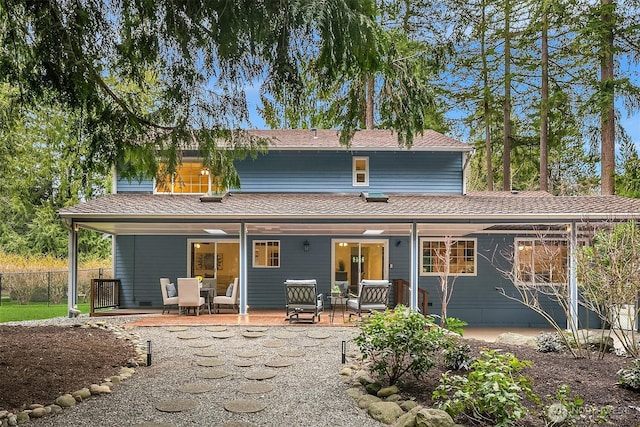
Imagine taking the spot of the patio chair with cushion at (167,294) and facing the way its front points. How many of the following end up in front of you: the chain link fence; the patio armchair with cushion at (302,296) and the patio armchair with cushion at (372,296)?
2

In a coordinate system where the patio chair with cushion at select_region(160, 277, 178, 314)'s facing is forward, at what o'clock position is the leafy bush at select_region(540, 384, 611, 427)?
The leafy bush is roughly at 1 o'clock from the patio chair with cushion.

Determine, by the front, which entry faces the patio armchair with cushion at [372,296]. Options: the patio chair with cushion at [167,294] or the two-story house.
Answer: the patio chair with cushion at [167,294]

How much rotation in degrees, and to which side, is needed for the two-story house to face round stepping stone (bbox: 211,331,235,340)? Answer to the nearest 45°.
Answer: approximately 180°

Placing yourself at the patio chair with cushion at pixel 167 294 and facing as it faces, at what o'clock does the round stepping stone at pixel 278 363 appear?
The round stepping stone is roughly at 1 o'clock from the patio chair with cushion.

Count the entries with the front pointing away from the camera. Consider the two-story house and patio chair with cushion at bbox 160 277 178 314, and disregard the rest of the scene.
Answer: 1

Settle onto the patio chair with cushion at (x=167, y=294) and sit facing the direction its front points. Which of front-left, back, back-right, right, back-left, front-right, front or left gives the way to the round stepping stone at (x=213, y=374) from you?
front-right

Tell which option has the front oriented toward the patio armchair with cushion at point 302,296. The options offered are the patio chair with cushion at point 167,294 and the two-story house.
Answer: the patio chair with cushion at point 167,294

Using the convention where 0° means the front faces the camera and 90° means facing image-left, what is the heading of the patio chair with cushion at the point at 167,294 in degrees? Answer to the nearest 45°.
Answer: approximately 315°

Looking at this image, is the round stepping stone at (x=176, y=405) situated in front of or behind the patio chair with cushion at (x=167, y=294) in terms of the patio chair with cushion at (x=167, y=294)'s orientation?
in front
